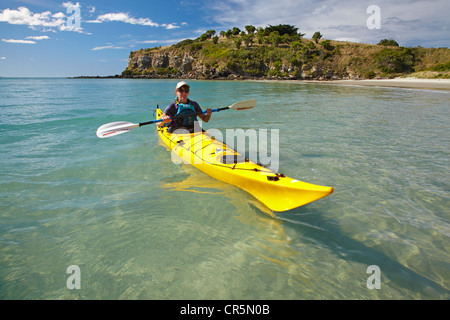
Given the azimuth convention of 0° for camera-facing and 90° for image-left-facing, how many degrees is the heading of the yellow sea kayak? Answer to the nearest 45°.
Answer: approximately 315°
